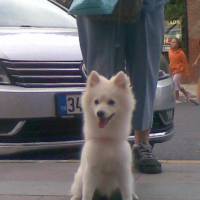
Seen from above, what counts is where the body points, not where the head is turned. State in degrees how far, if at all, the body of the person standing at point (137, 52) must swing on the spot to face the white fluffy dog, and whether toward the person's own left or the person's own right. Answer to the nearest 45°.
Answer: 0° — they already face it

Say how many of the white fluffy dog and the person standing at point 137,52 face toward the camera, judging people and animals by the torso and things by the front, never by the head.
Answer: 2

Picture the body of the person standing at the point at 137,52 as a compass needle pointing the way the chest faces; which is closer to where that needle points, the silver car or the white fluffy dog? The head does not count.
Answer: the white fluffy dog

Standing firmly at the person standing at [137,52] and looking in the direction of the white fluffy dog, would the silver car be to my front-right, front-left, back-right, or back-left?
back-right

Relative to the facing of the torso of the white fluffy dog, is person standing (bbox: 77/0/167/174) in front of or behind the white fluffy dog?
behind

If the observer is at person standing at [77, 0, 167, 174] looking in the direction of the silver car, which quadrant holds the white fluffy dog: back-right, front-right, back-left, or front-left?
back-left
